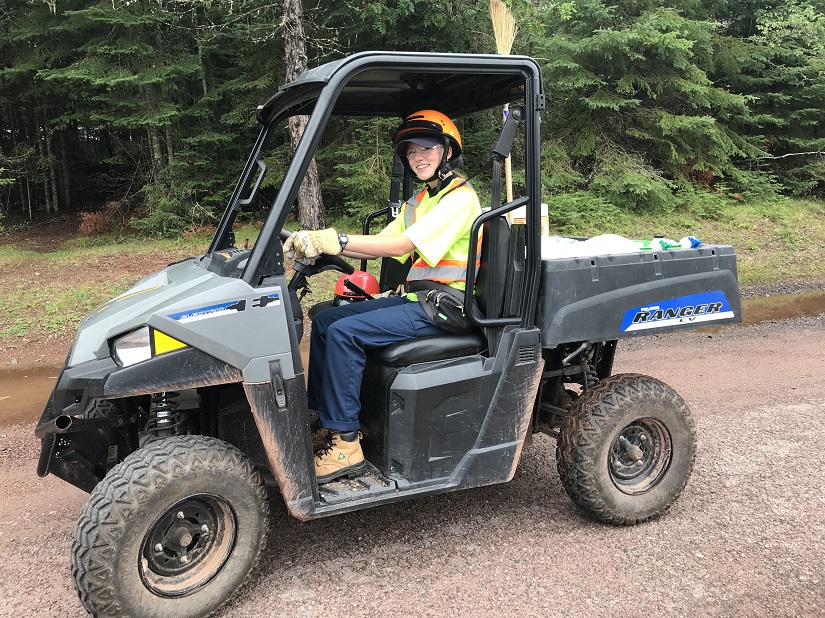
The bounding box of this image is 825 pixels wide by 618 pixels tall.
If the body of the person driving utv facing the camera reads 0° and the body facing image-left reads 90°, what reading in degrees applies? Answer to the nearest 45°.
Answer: approximately 90°

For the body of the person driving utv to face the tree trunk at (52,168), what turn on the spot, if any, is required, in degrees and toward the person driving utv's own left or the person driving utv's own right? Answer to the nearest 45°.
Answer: approximately 45° to the person driving utv's own right

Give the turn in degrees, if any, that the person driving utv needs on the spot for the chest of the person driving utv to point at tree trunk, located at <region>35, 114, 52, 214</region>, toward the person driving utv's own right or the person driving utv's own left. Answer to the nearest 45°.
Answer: approximately 45° to the person driving utv's own right

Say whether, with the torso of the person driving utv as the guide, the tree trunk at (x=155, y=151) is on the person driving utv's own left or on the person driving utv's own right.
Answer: on the person driving utv's own right

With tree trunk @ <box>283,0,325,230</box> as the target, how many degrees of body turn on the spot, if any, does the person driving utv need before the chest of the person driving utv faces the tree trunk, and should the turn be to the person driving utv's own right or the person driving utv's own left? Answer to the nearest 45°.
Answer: approximately 90° to the person driving utv's own right
